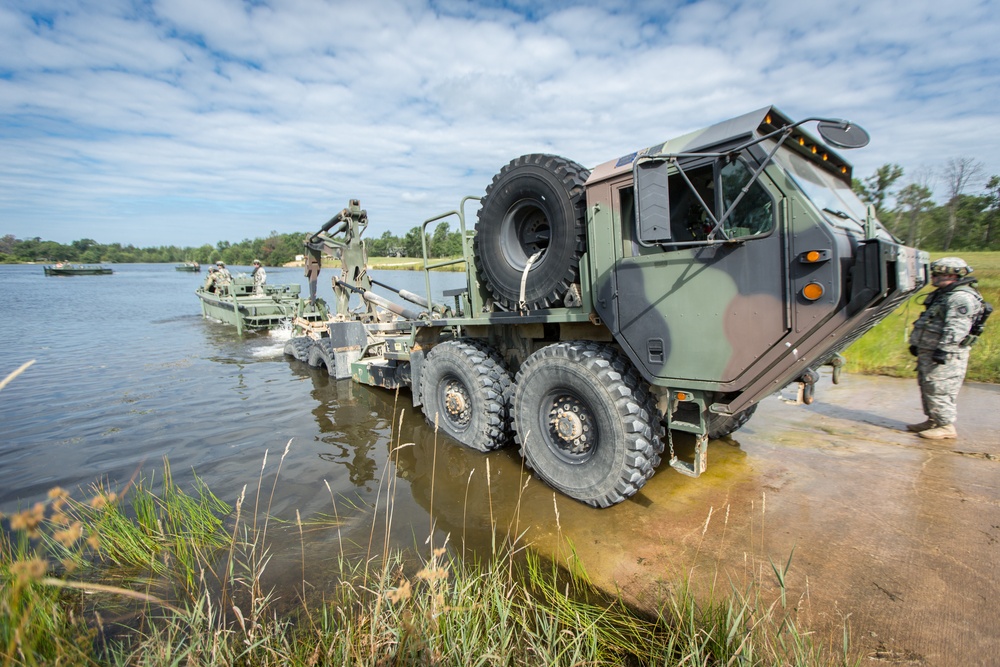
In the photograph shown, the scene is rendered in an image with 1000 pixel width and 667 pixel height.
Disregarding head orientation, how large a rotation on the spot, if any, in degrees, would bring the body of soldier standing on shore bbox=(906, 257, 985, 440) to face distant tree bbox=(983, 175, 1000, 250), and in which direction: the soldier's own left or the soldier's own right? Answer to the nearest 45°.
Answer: approximately 90° to the soldier's own right

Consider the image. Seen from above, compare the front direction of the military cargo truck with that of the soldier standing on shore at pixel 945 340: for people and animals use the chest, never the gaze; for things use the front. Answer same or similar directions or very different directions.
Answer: very different directions

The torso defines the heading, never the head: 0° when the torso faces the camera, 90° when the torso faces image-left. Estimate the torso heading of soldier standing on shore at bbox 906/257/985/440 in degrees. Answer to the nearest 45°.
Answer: approximately 90°

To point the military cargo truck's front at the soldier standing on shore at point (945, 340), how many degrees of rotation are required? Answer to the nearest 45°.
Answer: approximately 90° to its left

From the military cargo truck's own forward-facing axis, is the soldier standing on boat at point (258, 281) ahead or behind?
behind

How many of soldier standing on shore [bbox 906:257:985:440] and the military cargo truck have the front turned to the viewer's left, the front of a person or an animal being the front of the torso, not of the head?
1

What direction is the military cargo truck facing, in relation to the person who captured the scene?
facing the viewer and to the right of the viewer

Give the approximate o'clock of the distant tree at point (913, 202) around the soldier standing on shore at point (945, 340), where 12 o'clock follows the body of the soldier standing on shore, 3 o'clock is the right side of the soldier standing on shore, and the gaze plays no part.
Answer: The distant tree is roughly at 3 o'clock from the soldier standing on shore.

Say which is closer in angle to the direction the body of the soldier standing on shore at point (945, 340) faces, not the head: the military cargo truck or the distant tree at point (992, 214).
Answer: the military cargo truck
